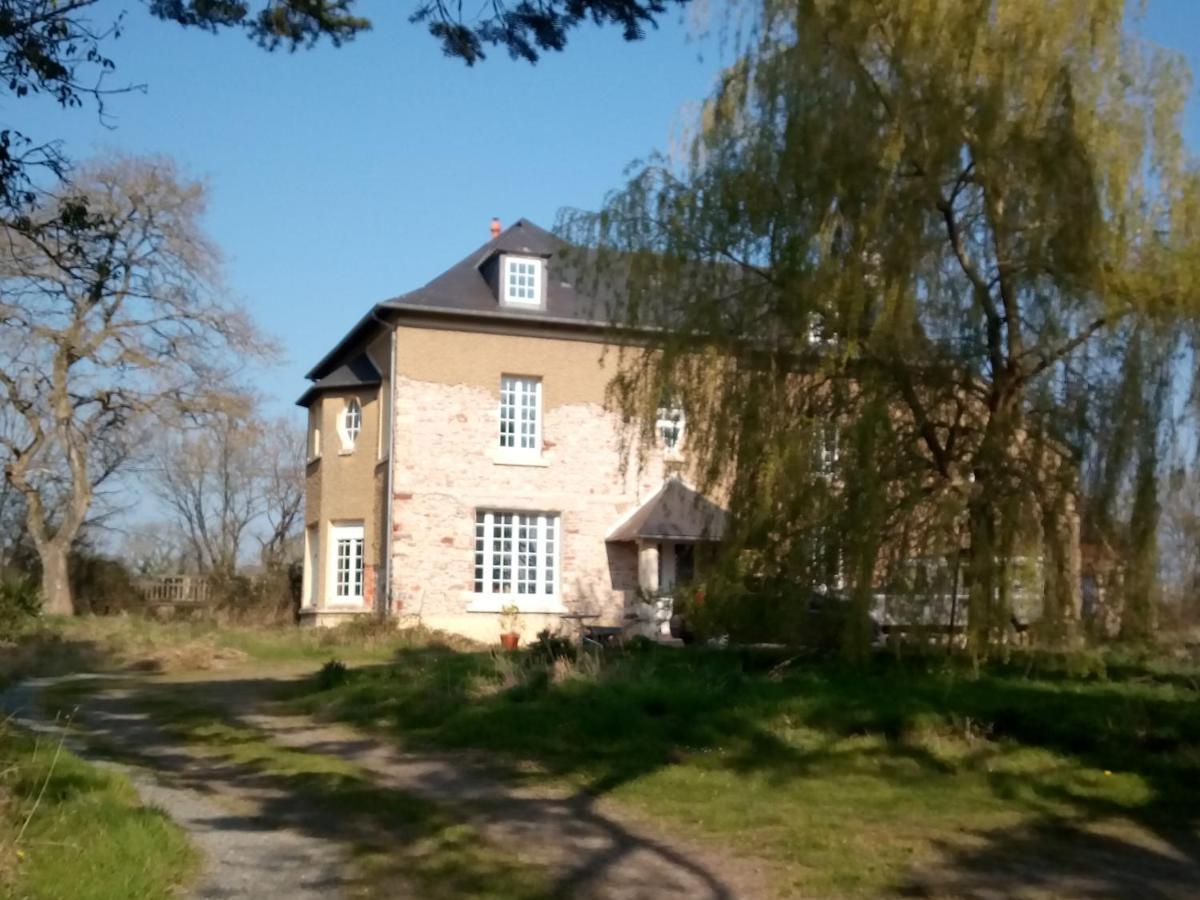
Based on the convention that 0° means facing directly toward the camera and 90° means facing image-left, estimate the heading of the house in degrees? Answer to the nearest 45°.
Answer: approximately 0°

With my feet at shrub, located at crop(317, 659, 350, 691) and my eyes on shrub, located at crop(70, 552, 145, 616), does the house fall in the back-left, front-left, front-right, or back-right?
front-right

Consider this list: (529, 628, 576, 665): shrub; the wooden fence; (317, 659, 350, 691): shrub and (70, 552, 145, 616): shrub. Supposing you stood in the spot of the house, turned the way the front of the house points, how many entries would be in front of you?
2

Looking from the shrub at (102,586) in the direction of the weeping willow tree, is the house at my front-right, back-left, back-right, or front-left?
front-left

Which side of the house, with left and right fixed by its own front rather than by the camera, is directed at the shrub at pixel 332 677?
front

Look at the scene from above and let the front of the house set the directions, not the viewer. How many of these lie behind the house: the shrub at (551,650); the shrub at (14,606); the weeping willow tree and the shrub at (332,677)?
0

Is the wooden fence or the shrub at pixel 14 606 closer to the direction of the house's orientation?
the shrub

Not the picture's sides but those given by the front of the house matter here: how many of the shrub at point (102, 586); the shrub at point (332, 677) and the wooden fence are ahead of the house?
1

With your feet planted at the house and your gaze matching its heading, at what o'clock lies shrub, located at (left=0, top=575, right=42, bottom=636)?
The shrub is roughly at 2 o'clock from the house.

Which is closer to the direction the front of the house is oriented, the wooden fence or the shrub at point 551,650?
the shrub

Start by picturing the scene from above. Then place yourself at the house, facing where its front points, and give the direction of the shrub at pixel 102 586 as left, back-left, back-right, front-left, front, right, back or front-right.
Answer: back-right

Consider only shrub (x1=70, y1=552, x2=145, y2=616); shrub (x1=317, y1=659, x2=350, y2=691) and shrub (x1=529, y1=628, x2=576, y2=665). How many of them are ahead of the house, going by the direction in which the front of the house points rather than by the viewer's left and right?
2

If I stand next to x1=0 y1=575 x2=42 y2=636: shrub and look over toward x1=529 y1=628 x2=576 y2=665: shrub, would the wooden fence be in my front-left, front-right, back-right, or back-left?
back-left

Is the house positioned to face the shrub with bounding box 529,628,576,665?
yes

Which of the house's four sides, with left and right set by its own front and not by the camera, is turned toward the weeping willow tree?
front
